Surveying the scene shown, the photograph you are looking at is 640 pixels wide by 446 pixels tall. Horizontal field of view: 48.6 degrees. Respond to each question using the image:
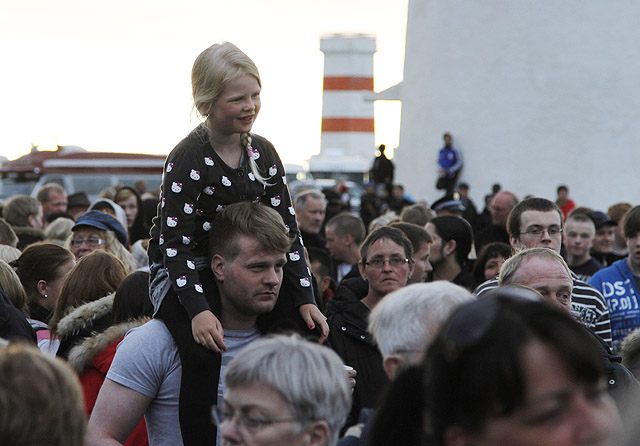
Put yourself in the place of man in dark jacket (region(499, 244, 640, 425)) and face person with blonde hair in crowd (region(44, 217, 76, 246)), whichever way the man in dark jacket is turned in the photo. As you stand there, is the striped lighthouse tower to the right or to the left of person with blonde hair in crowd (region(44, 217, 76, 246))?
right

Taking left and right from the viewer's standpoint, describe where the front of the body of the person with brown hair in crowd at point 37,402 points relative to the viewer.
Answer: facing away from the viewer

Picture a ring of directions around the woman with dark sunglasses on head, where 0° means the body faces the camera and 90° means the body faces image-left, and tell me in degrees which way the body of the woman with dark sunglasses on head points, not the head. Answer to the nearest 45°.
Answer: approximately 315°

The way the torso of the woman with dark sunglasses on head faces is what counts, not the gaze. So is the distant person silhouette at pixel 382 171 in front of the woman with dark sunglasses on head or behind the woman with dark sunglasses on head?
behind

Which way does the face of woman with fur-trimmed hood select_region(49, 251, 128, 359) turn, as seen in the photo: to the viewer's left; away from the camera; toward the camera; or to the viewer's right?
away from the camera

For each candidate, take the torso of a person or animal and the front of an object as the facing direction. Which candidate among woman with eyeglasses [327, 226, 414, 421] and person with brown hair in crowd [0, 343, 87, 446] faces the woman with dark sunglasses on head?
the woman with eyeglasses

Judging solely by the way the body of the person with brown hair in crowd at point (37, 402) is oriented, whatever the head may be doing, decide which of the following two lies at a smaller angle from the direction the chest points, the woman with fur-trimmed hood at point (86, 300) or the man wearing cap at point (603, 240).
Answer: the woman with fur-trimmed hood

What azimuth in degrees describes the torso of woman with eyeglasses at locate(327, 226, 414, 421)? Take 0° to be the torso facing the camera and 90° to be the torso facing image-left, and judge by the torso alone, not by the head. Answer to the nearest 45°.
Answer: approximately 0°

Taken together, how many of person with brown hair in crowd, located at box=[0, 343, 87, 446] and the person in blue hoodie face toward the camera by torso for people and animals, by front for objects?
1

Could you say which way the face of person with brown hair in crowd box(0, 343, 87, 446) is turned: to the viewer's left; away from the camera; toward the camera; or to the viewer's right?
away from the camera

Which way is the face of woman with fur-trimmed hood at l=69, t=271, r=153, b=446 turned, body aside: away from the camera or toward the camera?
away from the camera

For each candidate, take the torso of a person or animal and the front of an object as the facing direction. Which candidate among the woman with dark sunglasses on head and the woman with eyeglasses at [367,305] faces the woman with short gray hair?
the woman with eyeglasses

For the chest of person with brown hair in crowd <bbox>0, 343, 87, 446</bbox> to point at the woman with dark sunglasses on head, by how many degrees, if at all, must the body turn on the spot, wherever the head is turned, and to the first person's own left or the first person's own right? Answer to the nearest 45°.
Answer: approximately 135° to the first person's own right

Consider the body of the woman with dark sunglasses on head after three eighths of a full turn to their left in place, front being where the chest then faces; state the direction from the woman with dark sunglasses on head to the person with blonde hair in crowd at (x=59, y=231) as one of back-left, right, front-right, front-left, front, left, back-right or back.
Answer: front-left
